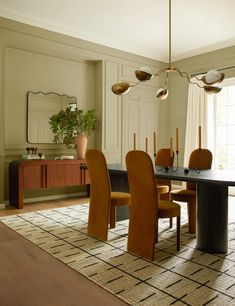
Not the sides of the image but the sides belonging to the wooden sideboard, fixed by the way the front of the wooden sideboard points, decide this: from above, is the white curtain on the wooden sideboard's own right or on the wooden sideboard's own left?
on the wooden sideboard's own left

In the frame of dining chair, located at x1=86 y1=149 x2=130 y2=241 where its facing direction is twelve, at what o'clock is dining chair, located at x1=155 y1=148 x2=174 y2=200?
dining chair, located at x1=155 y1=148 x2=174 y2=200 is roughly at 12 o'clock from dining chair, located at x1=86 y1=149 x2=130 y2=241.

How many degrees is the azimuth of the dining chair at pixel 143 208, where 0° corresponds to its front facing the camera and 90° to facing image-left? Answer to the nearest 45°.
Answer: approximately 225°

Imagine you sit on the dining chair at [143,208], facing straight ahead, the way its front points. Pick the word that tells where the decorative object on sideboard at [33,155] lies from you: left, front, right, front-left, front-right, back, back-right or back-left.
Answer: left

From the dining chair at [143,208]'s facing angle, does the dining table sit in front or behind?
in front

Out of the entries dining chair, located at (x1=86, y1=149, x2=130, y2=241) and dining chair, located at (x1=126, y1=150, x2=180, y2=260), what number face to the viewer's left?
0

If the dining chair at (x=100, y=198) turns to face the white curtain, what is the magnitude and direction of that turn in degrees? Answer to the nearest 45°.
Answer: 0° — it already faces it

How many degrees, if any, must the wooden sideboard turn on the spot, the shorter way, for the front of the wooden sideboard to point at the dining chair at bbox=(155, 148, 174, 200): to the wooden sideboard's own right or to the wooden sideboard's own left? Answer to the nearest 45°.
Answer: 0° — it already faces it

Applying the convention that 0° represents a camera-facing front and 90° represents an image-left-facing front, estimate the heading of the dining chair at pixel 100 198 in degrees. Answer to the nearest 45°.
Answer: approximately 225°

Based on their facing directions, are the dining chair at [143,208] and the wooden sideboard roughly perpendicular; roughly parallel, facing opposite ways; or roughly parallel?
roughly perpendicular

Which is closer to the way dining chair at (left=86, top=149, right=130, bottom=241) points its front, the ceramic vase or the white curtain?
the white curtain

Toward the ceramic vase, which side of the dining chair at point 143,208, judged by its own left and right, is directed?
left

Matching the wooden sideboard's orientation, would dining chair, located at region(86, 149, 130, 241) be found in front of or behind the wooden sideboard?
in front
